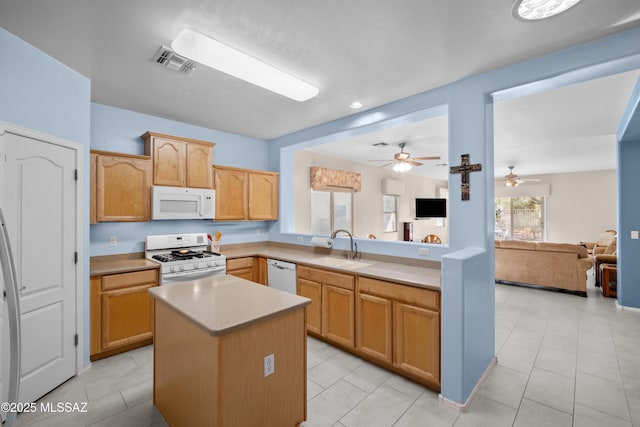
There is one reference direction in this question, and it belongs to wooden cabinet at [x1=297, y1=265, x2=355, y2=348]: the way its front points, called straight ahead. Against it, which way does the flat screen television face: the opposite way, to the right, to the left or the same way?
the same way

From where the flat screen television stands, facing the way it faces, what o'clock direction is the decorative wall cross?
The decorative wall cross is roughly at 12 o'clock from the flat screen television.

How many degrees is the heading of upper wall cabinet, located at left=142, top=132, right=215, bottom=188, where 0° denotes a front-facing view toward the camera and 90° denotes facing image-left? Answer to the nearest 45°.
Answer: approximately 315°

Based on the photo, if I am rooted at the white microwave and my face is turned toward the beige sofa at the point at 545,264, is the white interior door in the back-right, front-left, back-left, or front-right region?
back-right

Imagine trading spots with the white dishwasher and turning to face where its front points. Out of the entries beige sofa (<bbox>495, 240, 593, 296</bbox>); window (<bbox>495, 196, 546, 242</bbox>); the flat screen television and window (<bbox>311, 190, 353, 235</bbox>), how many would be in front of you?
0

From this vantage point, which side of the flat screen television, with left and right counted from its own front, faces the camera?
front

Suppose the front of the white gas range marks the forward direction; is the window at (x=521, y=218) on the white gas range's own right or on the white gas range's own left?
on the white gas range's own left

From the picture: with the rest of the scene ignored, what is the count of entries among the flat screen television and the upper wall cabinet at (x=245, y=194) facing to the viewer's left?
0

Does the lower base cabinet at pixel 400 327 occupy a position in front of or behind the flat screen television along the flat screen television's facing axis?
in front

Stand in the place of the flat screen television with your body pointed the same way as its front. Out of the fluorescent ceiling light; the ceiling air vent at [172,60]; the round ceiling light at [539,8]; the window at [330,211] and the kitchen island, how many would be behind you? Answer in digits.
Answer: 0

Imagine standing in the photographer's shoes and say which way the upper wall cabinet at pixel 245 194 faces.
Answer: facing the viewer and to the right of the viewer

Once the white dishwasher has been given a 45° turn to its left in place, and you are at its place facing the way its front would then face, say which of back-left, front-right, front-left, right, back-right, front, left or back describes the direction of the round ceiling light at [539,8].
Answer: front-left

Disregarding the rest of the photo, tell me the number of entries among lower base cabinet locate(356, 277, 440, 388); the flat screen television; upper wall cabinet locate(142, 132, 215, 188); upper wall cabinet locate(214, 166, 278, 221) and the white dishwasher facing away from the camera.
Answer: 0

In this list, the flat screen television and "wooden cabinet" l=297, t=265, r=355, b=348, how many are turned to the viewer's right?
0

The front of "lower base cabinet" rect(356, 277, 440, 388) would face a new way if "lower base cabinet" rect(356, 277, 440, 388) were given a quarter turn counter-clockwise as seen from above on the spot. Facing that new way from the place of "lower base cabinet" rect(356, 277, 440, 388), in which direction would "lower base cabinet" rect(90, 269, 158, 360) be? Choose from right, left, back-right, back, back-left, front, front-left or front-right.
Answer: back-right

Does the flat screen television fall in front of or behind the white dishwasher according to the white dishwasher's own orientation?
behind
